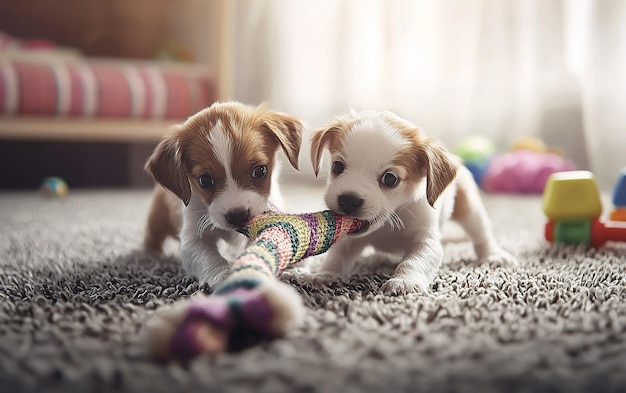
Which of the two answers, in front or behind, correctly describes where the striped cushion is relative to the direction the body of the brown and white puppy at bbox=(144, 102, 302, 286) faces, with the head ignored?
behind
